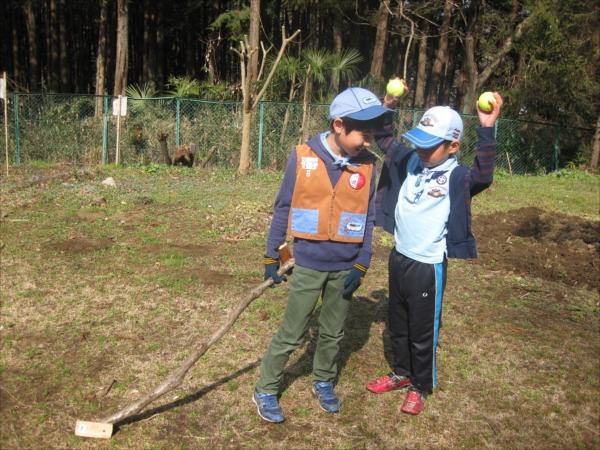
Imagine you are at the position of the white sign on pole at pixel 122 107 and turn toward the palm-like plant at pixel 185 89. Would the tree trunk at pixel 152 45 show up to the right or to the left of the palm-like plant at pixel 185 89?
left

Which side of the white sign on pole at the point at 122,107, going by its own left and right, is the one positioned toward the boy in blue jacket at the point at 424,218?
front

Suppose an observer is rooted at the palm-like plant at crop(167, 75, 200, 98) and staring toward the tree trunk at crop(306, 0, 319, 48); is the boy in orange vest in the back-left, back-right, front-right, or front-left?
back-right

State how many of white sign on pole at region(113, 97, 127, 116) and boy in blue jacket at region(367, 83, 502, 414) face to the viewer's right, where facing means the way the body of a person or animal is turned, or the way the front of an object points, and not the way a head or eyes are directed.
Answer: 0

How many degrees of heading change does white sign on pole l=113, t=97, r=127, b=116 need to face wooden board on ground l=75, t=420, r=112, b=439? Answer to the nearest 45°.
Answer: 0° — it already faces it

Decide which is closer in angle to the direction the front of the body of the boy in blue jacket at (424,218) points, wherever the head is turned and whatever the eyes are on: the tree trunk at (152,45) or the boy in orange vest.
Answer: the boy in orange vest

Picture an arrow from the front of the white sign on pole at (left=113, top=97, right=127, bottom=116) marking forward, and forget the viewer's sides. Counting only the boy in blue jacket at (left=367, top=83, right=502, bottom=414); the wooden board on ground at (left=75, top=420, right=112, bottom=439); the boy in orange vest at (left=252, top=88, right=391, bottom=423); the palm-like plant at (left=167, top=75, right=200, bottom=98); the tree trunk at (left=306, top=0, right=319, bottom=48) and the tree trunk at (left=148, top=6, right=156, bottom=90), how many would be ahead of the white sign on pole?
3

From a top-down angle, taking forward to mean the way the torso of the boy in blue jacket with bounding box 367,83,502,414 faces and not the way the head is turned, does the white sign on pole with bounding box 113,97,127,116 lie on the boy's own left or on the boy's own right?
on the boy's own right

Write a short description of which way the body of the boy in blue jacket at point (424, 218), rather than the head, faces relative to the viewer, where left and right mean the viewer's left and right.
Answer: facing the viewer and to the left of the viewer

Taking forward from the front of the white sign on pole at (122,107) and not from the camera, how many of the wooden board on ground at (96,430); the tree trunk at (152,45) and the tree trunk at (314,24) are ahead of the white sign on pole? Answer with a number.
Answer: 1

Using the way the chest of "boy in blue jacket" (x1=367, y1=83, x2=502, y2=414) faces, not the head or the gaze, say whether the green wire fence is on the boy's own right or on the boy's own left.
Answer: on the boy's own right

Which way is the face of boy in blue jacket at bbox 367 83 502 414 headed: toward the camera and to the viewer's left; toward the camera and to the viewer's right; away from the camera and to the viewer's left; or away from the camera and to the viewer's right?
toward the camera and to the viewer's left

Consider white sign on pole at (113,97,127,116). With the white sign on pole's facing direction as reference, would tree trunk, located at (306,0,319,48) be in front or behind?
behind

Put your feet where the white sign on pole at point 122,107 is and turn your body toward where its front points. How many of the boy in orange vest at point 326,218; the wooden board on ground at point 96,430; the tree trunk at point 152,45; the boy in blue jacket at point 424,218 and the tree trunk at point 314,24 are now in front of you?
3

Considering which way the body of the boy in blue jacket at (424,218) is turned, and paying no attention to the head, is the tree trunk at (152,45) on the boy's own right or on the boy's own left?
on the boy's own right
